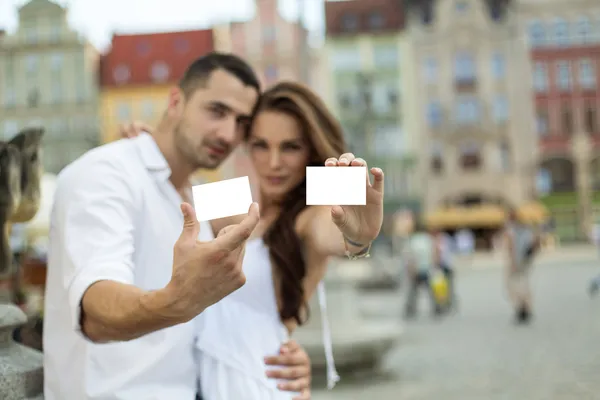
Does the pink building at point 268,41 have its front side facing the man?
yes

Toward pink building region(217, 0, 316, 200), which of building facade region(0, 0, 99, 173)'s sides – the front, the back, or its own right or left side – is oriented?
left

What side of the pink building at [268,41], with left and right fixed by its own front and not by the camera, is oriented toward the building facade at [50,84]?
right

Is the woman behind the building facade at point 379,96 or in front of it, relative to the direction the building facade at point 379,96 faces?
in front

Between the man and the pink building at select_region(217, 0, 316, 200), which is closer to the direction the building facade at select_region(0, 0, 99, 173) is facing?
the man

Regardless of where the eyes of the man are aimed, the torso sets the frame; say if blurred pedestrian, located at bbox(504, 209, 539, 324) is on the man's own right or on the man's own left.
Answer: on the man's own left

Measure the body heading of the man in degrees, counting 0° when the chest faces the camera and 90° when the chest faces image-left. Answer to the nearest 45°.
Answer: approximately 315°

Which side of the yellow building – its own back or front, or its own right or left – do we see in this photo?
front

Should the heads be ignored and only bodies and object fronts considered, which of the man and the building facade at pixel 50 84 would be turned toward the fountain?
the building facade

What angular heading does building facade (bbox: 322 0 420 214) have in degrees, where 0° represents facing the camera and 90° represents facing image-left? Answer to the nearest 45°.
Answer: approximately 0°

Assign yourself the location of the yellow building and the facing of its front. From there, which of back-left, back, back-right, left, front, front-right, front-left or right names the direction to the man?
front

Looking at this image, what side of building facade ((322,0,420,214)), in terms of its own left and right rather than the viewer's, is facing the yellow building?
right

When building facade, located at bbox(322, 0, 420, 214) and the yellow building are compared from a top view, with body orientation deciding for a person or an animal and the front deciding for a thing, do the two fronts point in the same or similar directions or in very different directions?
same or similar directions

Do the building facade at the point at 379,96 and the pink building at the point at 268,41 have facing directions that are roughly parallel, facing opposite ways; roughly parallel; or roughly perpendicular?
roughly parallel

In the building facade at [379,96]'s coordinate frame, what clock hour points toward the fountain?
The fountain is roughly at 12 o'clock from the building facade.

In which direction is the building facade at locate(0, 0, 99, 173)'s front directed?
toward the camera

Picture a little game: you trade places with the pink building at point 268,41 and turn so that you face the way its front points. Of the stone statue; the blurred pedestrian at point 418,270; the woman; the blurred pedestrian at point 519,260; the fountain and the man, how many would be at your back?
0

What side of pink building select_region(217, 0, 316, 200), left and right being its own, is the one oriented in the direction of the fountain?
front
